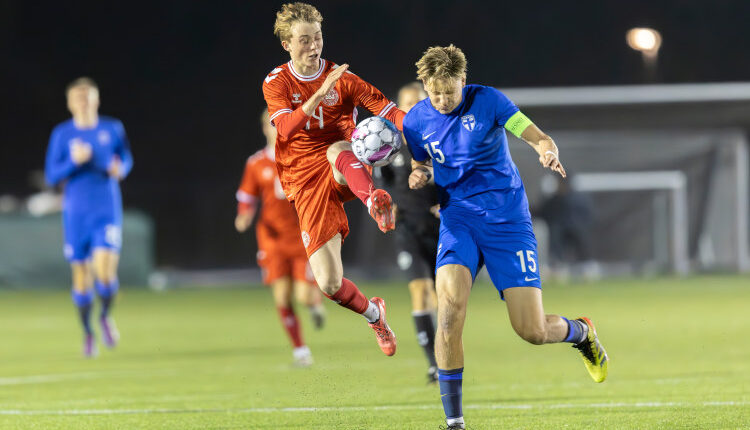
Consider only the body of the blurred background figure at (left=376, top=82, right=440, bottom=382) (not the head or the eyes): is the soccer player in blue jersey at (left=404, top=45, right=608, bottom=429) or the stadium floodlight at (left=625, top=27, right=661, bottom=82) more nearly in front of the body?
the soccer player in blue jersey

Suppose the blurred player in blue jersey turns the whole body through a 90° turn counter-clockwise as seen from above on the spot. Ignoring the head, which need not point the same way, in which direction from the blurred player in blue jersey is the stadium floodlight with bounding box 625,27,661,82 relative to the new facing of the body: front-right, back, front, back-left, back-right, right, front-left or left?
front-left

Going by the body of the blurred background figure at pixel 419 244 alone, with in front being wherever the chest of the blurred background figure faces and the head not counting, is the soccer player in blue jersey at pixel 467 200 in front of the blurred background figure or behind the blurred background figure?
in front

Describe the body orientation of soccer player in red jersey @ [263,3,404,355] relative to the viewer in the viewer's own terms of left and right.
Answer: facing the viewer and to the right of the viewer

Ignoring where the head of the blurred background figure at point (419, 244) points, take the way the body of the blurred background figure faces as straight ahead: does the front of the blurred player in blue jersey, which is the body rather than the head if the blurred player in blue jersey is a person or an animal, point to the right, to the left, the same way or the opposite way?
the same way

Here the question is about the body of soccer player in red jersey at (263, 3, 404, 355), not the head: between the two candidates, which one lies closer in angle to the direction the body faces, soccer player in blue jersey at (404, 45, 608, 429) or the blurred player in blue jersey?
the soccer player in blue jersey

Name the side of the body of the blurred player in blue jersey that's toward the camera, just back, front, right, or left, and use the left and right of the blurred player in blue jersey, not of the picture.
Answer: front

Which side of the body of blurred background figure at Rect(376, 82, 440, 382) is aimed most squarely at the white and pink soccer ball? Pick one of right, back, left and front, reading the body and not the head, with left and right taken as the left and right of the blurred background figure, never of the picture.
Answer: front

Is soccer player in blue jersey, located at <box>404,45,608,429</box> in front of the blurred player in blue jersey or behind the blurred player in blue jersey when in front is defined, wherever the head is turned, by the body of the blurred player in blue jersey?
in front

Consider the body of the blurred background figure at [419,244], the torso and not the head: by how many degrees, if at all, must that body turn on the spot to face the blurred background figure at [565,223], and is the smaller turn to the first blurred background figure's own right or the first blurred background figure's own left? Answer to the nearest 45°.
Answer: approximately 180°

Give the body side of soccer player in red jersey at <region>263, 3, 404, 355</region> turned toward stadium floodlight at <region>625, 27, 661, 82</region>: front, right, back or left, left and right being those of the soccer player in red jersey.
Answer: back

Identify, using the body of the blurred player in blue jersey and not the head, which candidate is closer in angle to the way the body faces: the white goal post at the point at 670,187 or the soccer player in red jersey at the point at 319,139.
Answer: the soccer player in red jersey

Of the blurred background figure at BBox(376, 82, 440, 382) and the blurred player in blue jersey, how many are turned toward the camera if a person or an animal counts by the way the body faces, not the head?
2

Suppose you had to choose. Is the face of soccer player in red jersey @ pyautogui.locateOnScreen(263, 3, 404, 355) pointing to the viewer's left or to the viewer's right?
to the viewer's right

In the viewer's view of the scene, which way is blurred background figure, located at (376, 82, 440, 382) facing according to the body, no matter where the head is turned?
toward the camera

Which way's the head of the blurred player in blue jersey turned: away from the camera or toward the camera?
toward the camera
